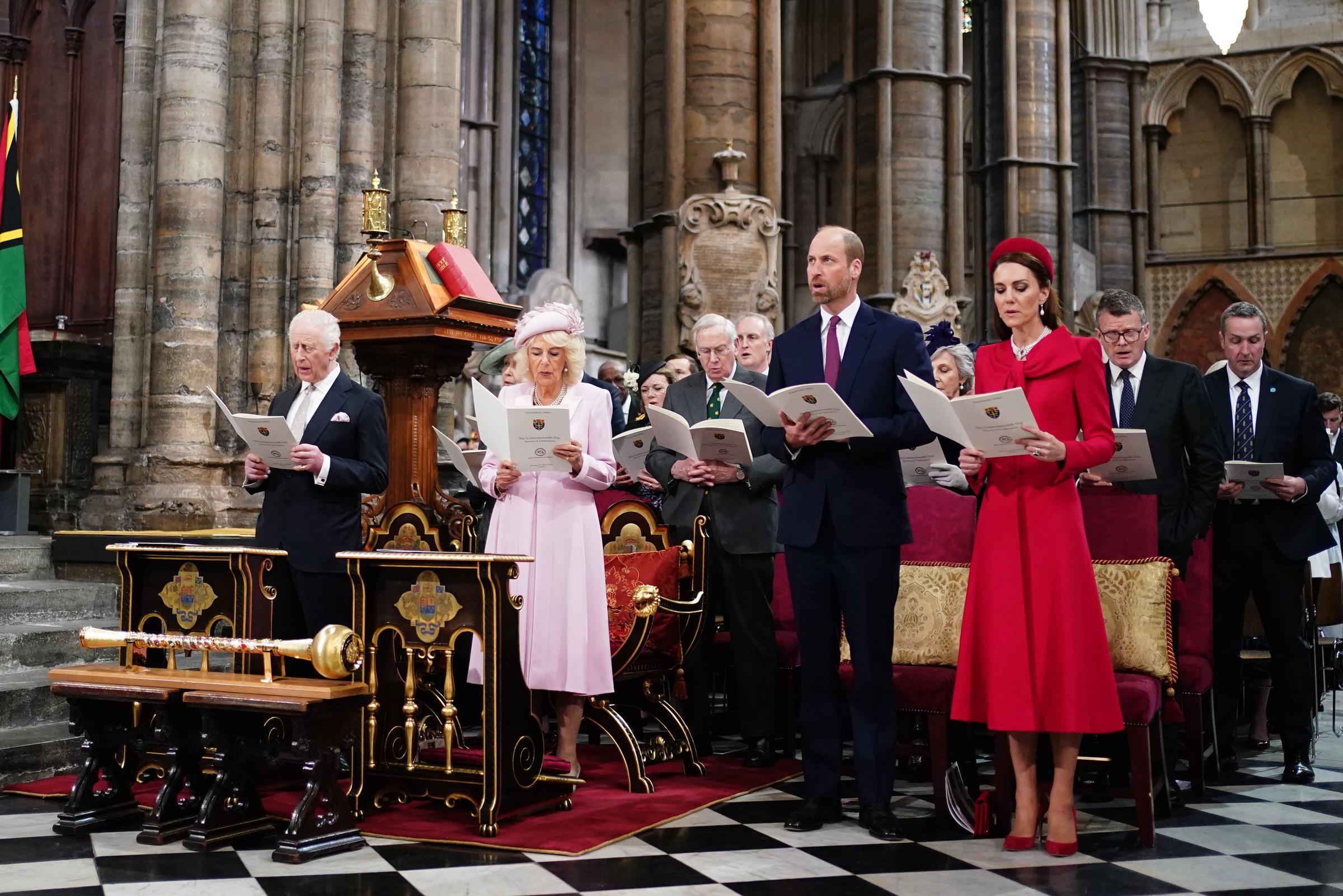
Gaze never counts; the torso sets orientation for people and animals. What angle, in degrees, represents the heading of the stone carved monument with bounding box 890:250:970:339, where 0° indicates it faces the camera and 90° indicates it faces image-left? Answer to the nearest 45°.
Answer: approximately 0°

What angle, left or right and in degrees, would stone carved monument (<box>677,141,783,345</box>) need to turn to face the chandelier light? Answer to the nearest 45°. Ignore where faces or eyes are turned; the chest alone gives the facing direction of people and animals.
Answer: approximately 90° to its left

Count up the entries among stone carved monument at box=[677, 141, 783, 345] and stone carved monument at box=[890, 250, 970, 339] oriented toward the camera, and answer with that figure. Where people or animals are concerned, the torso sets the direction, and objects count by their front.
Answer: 2

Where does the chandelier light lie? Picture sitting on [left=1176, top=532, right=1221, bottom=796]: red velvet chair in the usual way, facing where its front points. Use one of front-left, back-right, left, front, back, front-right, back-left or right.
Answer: back-right

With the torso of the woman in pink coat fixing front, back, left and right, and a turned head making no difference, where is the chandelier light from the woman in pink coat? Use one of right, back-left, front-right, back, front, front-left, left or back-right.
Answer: back

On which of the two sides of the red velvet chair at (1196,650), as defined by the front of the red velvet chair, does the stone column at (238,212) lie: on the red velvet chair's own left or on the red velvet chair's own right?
on the red velvet chair's own right
